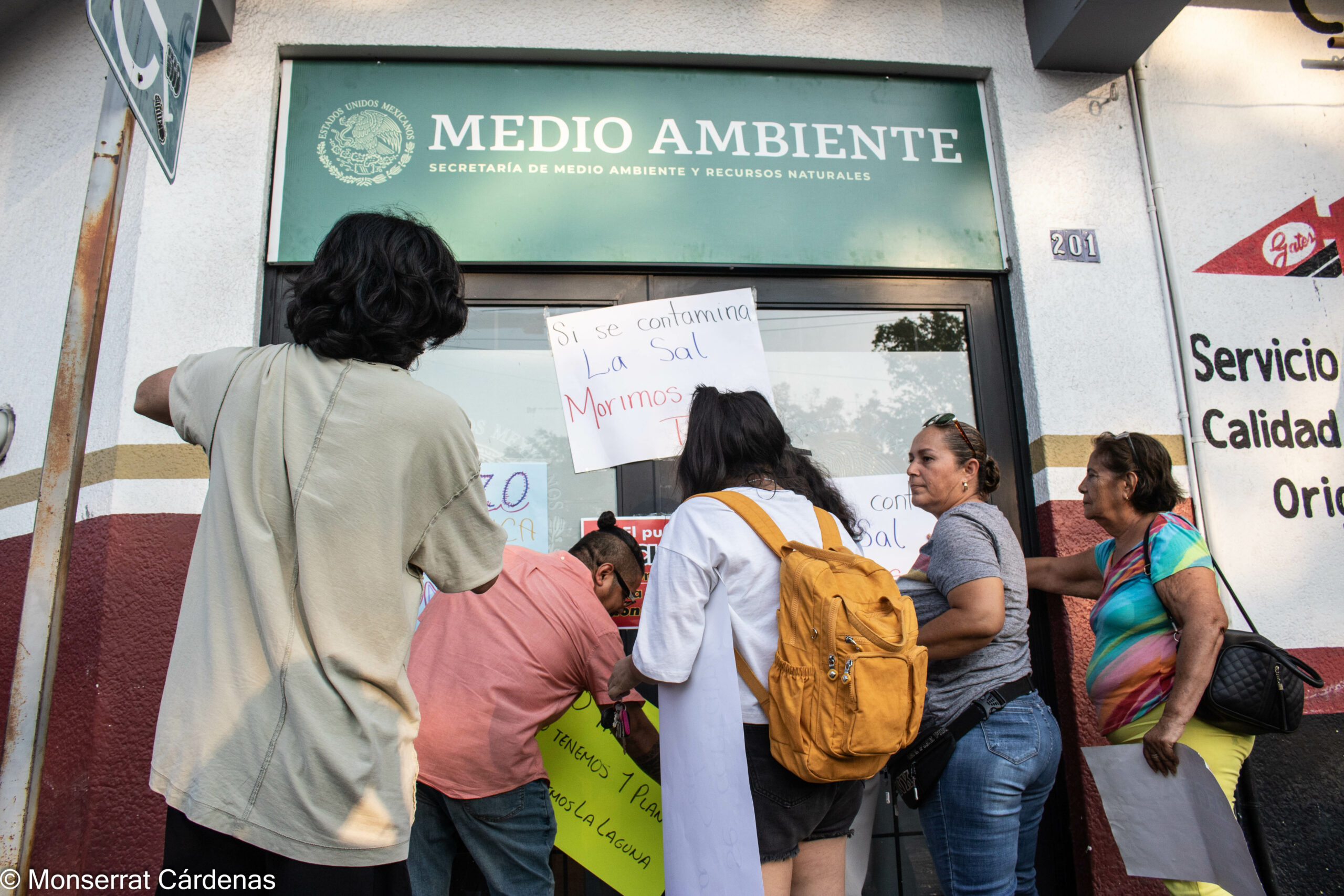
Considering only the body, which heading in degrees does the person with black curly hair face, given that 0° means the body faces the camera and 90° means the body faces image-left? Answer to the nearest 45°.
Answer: approximately 180°

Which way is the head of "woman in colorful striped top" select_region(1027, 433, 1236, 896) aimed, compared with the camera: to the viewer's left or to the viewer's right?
to the viewer's left

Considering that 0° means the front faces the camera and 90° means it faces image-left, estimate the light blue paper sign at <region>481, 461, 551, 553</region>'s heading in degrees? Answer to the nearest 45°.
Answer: approximately 0°

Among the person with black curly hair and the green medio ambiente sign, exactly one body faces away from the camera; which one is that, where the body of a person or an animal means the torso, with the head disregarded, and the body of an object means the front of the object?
the person with black curly hair

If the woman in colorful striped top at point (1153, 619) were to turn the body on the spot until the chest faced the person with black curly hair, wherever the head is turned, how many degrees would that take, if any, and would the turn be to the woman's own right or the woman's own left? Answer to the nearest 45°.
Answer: approximately 45° to the woman's own left

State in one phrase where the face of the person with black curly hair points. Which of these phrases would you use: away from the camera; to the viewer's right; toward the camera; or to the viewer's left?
away from the camera

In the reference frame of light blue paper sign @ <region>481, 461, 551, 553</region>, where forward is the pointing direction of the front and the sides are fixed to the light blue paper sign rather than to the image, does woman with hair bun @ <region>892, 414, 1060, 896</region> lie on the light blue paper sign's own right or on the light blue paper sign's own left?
on the light blue paper sign's own left

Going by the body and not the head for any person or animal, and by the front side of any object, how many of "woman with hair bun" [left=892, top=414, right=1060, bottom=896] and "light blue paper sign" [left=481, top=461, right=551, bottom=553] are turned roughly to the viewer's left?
1

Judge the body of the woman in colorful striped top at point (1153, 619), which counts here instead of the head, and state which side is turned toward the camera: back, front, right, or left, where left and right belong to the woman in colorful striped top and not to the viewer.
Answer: left
